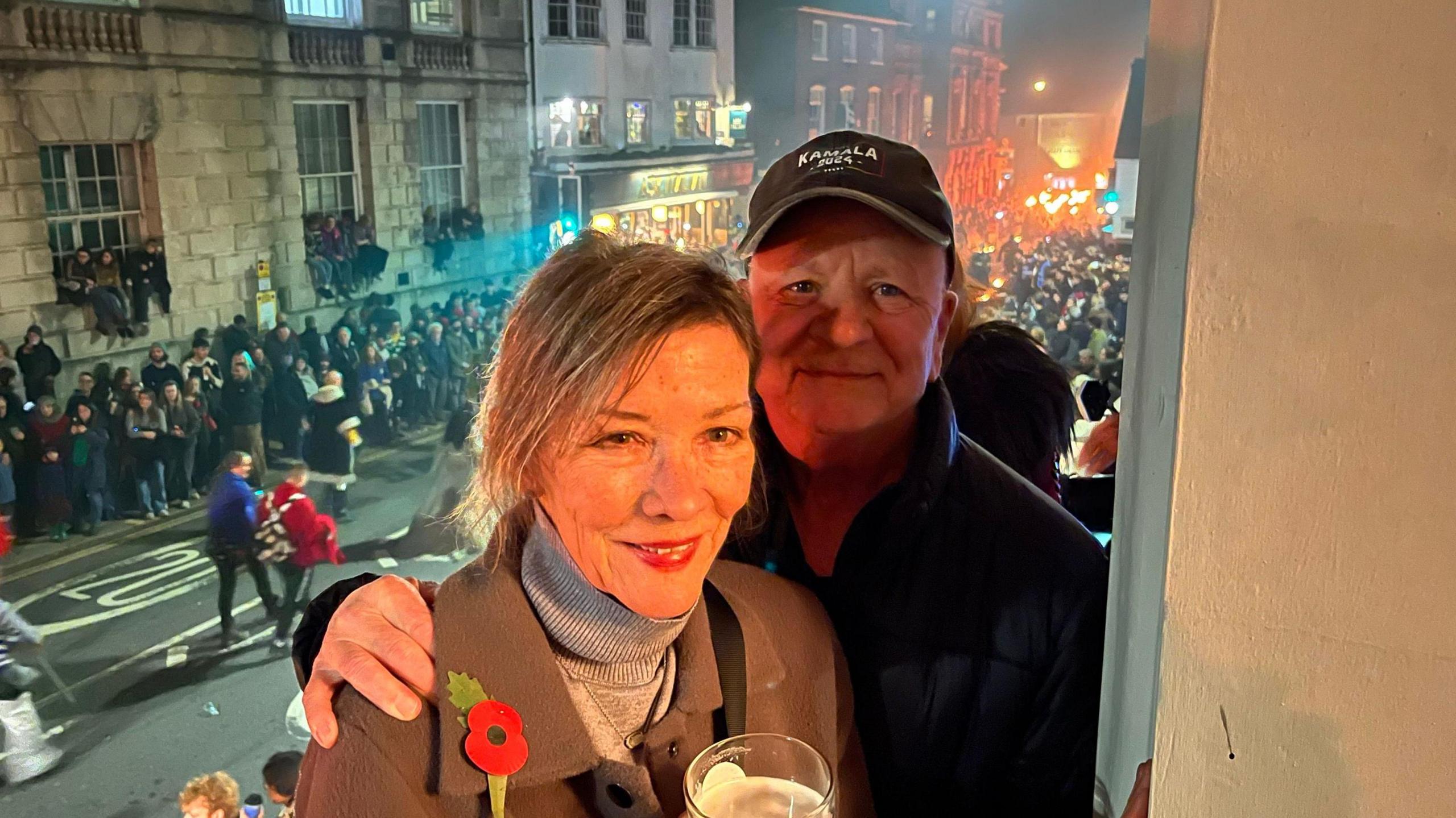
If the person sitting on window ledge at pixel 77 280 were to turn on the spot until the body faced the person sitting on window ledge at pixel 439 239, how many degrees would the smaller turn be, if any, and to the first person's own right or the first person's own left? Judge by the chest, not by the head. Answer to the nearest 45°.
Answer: approximately 45° to the first person's own left

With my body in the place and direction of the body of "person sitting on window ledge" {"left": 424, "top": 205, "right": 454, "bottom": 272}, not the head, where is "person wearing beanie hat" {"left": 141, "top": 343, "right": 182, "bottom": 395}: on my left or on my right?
on my right

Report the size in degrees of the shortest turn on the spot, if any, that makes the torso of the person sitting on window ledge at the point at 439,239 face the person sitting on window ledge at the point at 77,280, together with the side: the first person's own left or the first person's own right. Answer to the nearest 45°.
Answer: approximately 90° to the first person's own right
